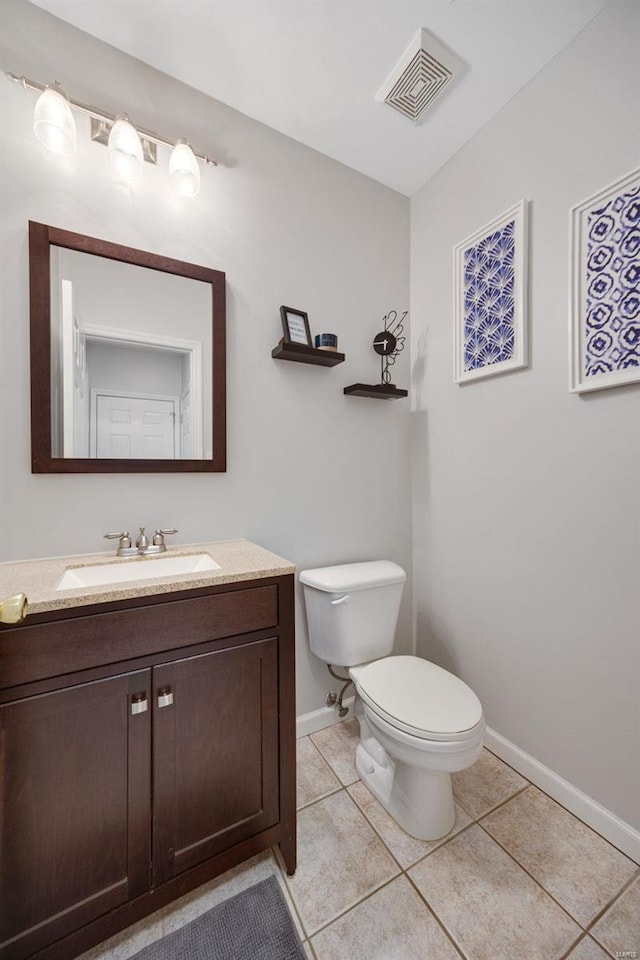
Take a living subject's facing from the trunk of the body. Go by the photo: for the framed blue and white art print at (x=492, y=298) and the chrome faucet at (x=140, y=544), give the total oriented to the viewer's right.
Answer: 0

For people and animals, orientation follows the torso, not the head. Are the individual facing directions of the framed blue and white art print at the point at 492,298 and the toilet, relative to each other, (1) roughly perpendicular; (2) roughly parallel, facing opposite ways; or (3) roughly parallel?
roughly perpendicular

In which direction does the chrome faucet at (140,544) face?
toward the camera

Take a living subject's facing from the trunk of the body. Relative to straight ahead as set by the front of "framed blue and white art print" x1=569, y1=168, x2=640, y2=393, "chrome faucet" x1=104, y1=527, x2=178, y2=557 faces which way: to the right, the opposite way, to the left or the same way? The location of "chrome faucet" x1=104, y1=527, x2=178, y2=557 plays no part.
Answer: to the left

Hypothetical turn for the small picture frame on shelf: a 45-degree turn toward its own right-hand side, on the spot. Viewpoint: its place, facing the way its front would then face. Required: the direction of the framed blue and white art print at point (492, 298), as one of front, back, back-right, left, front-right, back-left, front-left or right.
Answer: left

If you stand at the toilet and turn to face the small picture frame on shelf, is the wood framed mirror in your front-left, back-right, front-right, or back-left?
front-left

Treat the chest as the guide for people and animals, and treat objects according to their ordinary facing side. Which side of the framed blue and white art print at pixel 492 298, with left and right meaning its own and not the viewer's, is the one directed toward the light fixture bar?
front

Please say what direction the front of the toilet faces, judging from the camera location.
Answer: facing the viewer and to the right of the viewer

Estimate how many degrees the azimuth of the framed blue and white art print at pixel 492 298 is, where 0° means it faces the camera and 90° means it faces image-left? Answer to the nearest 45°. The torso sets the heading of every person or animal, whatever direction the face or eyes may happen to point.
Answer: approximately 45°

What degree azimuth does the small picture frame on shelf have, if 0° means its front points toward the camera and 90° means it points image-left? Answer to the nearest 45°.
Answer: approximately 315°

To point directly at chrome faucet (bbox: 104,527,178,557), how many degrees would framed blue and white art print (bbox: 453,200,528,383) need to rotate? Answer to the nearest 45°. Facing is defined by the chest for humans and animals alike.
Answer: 0° — it already faces it
